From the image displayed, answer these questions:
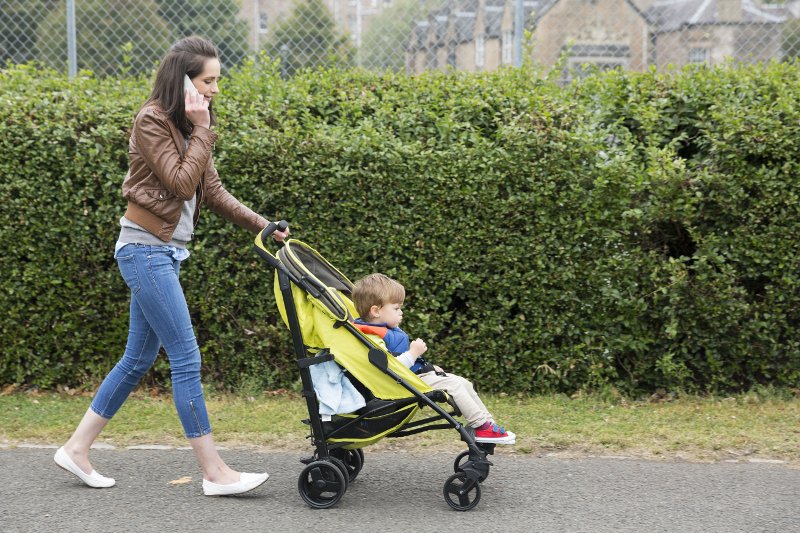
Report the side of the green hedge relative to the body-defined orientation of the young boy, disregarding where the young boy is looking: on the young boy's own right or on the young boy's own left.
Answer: on the young boy's own left

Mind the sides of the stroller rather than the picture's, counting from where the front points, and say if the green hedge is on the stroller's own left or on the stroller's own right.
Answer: on the stroller's own left

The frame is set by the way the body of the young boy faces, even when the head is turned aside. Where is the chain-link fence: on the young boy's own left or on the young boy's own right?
on the young boy's own left

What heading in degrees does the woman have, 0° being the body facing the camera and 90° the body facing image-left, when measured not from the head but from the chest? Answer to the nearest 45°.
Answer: approximately 270°

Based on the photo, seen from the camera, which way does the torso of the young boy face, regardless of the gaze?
to the viewer's right

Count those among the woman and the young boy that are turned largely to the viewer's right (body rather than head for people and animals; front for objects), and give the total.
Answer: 2

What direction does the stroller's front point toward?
to the viewer's right

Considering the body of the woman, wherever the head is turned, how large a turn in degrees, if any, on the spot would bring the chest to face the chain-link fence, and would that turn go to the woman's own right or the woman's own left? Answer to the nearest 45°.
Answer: approximately 45° to the woman's own left

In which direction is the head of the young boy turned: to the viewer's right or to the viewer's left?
to the viewer's right

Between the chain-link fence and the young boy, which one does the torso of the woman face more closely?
the young boy

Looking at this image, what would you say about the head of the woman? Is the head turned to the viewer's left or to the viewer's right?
to the viewer's right

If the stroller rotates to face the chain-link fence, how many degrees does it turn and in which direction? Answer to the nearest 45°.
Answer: approximately 90° to its left
